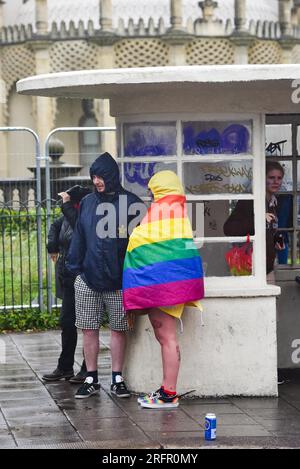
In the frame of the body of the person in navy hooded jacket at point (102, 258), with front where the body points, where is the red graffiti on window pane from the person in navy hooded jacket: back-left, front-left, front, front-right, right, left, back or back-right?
left

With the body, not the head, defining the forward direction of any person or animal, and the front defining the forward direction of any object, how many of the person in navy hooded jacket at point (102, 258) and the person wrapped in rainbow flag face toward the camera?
1

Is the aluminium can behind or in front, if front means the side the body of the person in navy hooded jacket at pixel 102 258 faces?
in front

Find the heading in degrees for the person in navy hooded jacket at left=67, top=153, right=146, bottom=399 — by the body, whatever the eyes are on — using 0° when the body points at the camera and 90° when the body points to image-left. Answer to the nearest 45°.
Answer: approximately 0°
